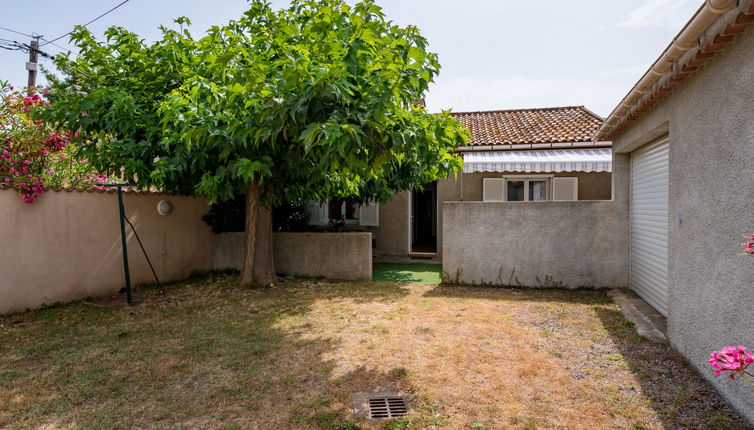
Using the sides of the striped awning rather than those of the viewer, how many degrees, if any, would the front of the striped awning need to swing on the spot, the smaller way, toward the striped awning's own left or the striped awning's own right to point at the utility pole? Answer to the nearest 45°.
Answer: approximately 90° to the striped awning's own right

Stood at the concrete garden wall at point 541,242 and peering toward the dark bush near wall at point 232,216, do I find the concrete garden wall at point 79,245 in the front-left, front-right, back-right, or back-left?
front-left

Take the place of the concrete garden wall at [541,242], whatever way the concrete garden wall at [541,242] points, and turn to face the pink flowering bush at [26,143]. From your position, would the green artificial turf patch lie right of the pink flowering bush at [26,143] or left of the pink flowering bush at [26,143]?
right

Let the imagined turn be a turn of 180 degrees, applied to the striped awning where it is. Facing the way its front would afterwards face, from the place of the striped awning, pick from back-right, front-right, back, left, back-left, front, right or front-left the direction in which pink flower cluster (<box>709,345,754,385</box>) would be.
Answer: back

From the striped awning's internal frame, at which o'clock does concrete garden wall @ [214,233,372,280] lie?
The concrete garden wall is roughly at 2 o'clock from the striped awning.

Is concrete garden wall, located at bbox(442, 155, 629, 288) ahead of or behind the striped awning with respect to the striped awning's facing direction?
ahead

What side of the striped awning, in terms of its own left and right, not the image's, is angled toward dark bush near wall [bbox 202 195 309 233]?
right

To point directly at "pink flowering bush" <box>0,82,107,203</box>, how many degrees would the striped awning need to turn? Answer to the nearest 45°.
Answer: approximately 45° to its right

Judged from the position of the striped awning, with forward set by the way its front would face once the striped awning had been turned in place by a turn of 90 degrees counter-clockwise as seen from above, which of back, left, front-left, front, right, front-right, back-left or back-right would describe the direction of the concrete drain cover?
right

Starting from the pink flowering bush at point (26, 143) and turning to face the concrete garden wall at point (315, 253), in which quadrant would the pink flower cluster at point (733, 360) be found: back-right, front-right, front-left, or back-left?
front-right

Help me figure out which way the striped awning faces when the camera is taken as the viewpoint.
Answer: facing the viewer

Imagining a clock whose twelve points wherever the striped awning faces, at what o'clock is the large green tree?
The large green tree is roughly at 1 o'clock from the striped awning.

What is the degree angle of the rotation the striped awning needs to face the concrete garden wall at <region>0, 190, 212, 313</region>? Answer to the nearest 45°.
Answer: approximately 45° to its right

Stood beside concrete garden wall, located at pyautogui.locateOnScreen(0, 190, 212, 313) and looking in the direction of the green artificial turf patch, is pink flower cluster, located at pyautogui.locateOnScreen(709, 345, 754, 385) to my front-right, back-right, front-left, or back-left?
front-right
